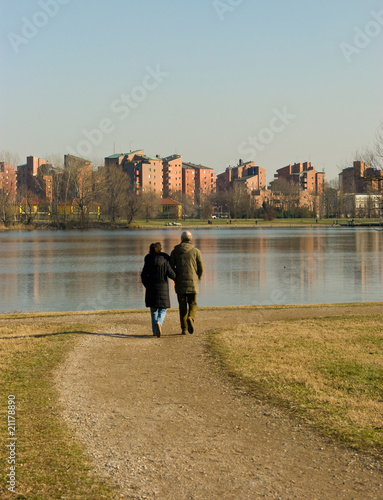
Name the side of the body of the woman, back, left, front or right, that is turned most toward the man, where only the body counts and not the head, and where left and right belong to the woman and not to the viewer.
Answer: right

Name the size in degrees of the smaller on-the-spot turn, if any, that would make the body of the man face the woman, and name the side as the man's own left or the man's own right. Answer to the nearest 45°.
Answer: approximately 90° to the man's own left

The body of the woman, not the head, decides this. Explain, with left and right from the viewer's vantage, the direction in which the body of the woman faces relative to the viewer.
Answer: facing away from the viewer

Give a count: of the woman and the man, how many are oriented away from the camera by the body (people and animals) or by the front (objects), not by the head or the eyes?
2

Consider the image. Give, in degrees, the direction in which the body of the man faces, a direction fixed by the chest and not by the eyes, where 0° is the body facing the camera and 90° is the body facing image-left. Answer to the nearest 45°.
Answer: approximately 180°
